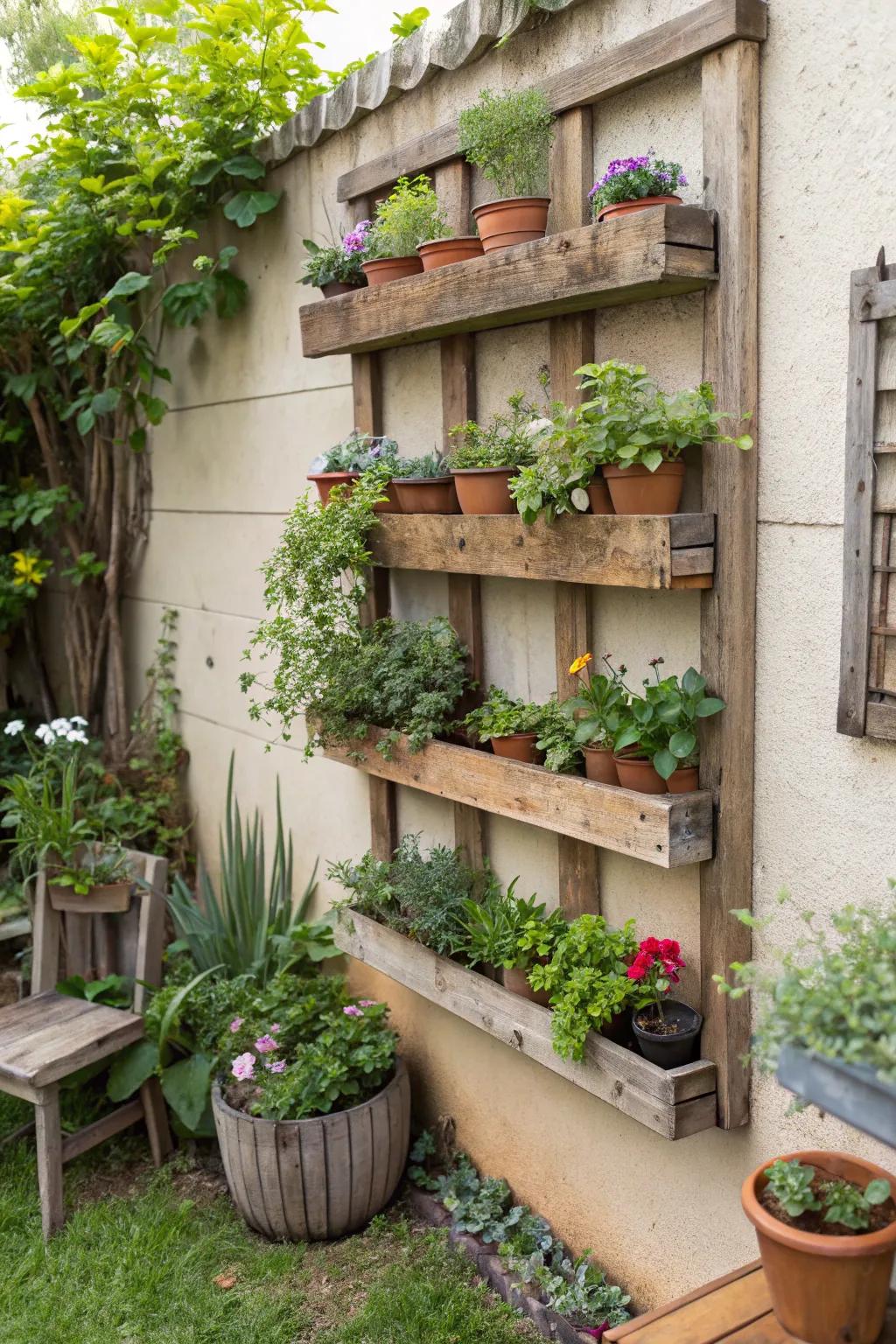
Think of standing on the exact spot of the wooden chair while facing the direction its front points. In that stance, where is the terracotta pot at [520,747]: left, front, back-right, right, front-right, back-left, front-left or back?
left

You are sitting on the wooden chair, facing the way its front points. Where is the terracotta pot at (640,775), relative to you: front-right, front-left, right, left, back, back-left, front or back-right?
left

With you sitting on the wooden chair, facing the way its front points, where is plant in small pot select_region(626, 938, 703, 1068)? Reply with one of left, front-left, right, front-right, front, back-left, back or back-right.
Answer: left

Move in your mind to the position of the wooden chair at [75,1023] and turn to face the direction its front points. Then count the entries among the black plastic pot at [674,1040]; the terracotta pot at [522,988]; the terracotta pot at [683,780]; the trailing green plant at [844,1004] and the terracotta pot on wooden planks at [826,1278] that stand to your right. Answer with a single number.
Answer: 0

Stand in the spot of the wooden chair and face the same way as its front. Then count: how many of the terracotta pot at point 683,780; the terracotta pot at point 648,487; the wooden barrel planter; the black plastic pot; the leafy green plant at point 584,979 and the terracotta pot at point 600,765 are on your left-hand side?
6

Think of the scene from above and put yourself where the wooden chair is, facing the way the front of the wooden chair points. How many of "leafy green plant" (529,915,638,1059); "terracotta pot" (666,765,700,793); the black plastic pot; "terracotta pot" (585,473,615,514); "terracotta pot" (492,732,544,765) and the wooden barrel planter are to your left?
6

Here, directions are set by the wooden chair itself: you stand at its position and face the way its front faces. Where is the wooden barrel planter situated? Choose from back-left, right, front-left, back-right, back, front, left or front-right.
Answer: left

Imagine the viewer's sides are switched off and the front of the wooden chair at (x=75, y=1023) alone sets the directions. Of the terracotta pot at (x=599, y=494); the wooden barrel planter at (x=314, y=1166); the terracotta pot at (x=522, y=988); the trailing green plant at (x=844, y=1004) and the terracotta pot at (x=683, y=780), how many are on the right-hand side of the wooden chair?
0

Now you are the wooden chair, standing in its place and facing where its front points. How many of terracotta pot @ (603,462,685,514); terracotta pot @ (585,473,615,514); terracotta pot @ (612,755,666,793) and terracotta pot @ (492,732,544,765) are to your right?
0

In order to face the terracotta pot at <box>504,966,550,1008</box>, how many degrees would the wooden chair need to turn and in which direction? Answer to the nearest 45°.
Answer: approximately 90° to its left

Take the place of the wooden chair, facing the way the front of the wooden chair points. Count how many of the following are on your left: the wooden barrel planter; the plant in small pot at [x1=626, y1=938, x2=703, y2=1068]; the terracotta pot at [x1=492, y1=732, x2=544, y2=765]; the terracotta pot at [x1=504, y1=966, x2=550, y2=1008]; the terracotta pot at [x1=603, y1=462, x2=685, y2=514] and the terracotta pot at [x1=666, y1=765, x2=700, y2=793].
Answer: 6

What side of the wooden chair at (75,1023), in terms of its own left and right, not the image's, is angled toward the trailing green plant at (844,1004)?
left

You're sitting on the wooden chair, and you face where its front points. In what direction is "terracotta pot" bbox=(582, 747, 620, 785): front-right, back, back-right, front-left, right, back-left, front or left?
left

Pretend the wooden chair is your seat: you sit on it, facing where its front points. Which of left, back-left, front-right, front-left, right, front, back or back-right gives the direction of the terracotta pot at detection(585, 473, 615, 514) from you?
left
